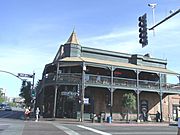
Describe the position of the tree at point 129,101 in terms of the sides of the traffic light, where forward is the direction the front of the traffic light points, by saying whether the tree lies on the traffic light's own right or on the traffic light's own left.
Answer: on the traffic light's own right
